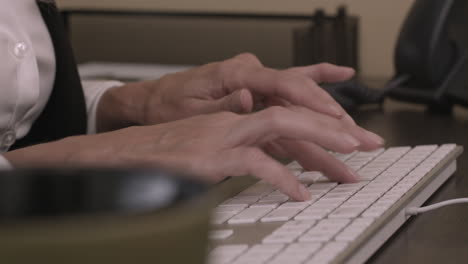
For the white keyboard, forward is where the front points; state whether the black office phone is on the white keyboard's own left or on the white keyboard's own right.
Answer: on the white keyboard's own right

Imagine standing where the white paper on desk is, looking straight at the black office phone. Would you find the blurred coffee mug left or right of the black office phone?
right

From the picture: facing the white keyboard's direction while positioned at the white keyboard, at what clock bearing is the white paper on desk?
The white paper on desk is roughly at 2 o'clock from the white keyboard.

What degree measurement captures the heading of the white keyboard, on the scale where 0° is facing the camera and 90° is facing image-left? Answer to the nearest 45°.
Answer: approximately 90°
